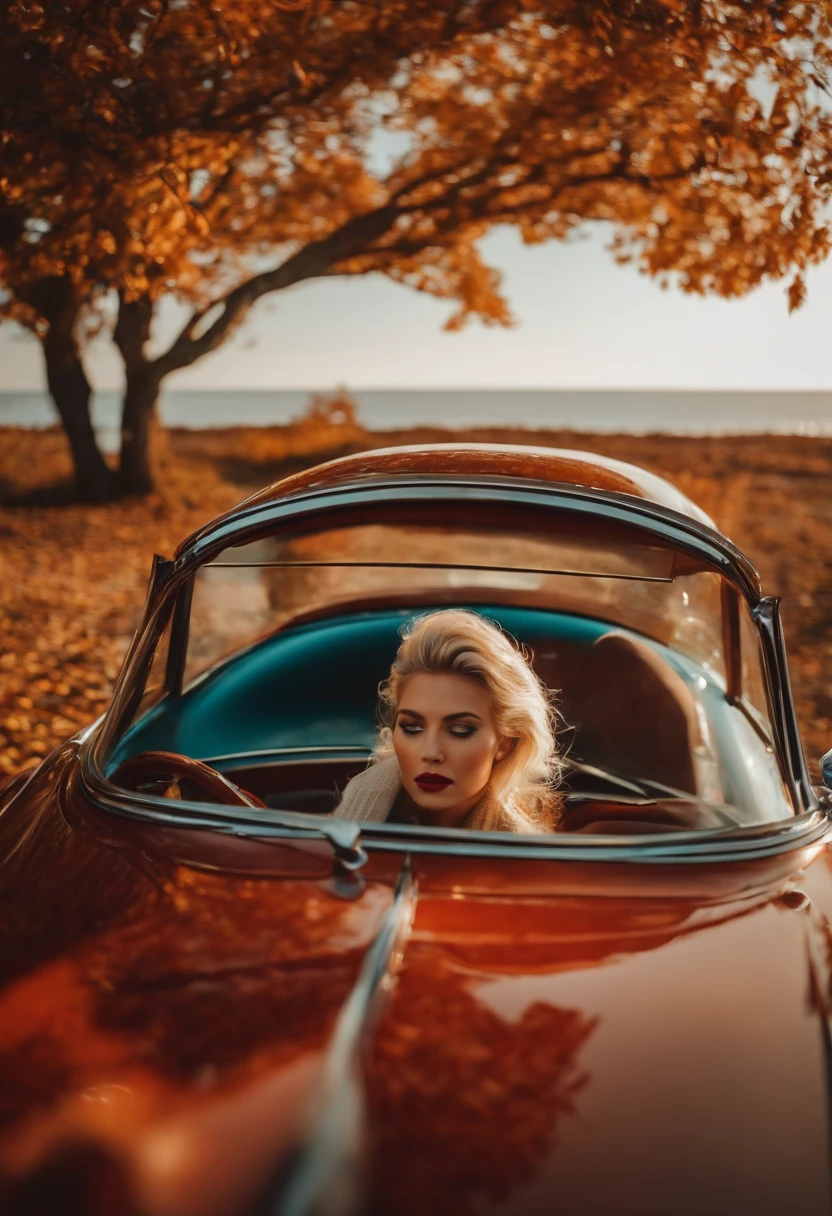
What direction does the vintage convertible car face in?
toward the camera
